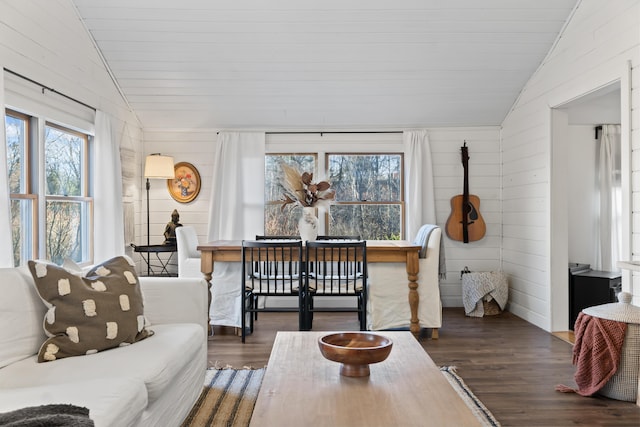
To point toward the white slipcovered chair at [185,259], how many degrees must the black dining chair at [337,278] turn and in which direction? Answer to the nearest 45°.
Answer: approximately 90° to its left

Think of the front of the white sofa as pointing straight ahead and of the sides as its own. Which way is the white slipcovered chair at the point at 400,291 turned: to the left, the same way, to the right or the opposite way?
the opposite way

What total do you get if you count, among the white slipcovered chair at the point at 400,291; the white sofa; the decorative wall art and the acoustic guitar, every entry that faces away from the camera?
0

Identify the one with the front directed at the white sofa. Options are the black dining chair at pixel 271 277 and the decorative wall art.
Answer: the decorative wall art

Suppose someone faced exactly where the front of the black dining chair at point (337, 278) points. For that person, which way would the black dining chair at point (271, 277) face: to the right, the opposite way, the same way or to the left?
the same way

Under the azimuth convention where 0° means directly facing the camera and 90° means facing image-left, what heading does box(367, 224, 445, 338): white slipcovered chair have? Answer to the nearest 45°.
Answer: approximately 90°

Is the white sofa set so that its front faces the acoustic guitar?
no

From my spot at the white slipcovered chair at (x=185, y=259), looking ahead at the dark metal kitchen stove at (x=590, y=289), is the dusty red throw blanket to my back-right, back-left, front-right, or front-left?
front-right

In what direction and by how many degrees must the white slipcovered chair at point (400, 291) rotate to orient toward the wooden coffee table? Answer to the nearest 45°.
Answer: approximately 90° to its left

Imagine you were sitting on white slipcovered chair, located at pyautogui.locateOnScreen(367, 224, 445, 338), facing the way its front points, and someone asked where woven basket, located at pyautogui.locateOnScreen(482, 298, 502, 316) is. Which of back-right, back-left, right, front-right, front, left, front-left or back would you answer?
back-right

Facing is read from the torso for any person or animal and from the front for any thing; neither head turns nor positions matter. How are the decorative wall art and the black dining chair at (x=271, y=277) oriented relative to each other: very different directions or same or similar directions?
very different directions

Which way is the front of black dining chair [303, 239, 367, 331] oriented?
away from the camera

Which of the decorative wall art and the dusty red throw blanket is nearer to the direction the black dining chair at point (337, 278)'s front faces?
the decorative wall art

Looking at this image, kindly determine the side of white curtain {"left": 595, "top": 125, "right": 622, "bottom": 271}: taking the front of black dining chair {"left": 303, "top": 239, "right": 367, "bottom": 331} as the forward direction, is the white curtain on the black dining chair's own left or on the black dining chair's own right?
on the black dining chair's own right

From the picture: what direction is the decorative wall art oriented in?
toward the camera

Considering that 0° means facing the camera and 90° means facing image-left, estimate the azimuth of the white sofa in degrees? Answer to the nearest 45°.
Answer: approximately 315°

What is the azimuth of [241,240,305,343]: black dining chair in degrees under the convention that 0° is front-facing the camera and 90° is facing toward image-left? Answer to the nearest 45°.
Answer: approximately 180°

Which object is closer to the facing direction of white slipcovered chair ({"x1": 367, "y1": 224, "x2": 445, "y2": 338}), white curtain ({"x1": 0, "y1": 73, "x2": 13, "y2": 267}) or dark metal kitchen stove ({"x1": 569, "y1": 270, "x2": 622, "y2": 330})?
the white curtain
